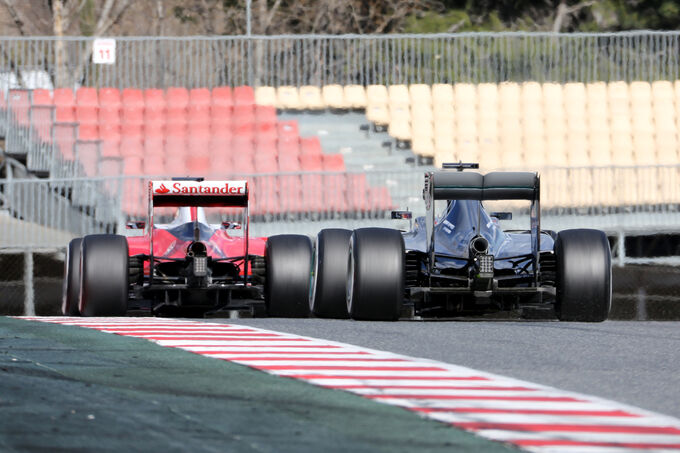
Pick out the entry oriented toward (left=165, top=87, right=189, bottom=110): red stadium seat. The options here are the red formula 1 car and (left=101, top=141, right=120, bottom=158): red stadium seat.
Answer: the red formula 1 car

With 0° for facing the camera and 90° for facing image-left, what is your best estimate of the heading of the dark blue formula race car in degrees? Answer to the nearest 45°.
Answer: approximately 180°

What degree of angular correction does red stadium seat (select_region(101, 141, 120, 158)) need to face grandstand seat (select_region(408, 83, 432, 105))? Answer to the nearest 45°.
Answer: approximately 90° to its left

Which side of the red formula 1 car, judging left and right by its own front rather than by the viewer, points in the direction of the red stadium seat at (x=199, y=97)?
front

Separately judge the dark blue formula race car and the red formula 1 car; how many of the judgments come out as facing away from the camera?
2

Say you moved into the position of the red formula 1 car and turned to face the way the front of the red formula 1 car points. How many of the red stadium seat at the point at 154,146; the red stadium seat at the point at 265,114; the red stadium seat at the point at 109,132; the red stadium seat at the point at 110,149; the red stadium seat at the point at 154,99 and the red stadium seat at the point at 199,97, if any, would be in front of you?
6

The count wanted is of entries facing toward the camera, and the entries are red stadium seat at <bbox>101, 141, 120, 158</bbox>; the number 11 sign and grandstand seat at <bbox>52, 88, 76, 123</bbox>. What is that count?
3

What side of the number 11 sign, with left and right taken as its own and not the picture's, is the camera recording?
front

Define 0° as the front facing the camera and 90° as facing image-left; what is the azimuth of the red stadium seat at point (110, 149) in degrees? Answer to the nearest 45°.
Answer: approximately 0°

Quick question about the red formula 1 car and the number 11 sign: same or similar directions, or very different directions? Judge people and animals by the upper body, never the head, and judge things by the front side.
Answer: very different directions

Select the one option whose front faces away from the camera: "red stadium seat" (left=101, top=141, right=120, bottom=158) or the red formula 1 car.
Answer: the red formula 1 car

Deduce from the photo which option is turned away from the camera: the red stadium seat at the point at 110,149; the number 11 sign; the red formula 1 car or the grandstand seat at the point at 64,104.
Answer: the red formula 1 car

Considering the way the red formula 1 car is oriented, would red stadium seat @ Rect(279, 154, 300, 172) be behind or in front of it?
in front

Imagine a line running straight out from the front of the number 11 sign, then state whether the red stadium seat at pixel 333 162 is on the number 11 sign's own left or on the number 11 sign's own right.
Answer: on the number 11 sign's own left

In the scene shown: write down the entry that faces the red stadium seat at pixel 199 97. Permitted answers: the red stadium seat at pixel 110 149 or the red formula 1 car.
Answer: the red formula 1 car
